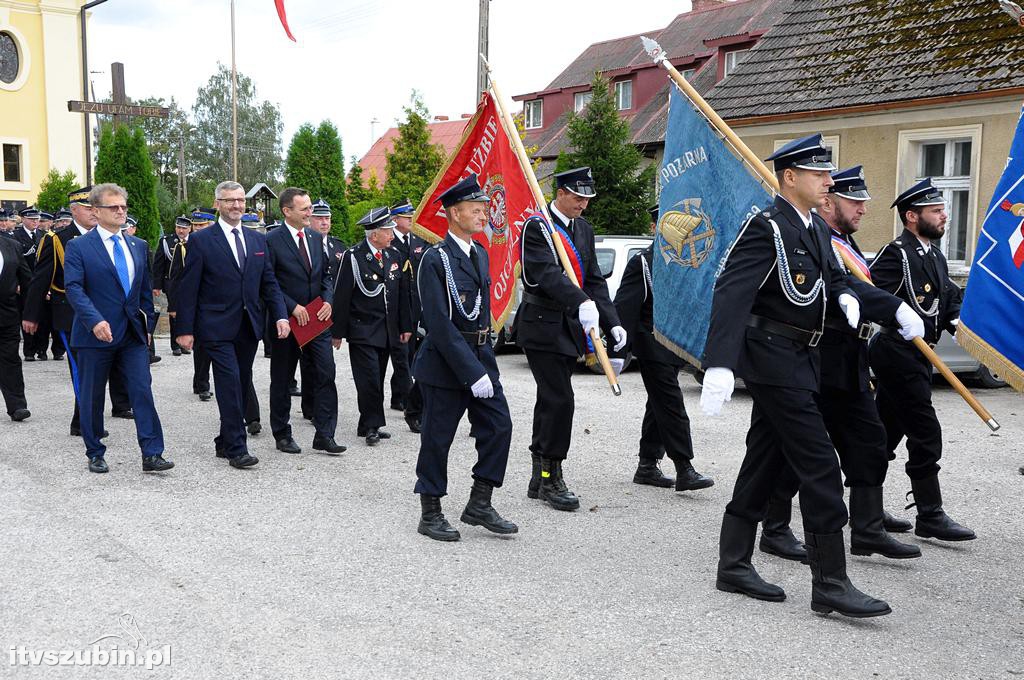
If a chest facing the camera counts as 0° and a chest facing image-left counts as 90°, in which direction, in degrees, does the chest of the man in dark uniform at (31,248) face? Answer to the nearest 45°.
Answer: approximately 315°

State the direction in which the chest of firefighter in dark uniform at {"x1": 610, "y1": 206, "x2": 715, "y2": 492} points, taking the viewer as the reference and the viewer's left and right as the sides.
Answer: facing to the right of the viewer

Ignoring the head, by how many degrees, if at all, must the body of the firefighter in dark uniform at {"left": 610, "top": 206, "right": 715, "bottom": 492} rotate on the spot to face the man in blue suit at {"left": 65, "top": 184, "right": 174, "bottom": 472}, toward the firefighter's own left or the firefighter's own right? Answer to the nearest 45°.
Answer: approximately 180°

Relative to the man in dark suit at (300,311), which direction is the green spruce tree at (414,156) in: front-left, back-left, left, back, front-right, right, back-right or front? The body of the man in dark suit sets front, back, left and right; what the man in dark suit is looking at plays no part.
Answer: back-left

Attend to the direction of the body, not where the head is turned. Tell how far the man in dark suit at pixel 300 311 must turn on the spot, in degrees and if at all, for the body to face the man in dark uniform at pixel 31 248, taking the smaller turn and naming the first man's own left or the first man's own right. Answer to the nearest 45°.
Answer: approximately 180°

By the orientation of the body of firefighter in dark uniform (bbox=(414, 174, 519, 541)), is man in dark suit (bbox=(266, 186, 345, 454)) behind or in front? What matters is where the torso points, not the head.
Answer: behind
